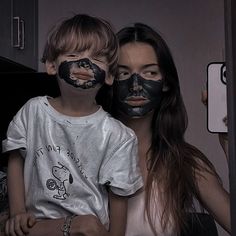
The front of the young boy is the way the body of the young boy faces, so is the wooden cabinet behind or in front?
behind

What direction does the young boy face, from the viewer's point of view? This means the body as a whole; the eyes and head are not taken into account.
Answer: toward the camera

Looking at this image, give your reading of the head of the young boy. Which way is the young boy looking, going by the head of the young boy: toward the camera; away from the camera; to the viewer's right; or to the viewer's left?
toward the camera

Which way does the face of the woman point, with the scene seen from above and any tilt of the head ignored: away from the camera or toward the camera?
toward the camera
